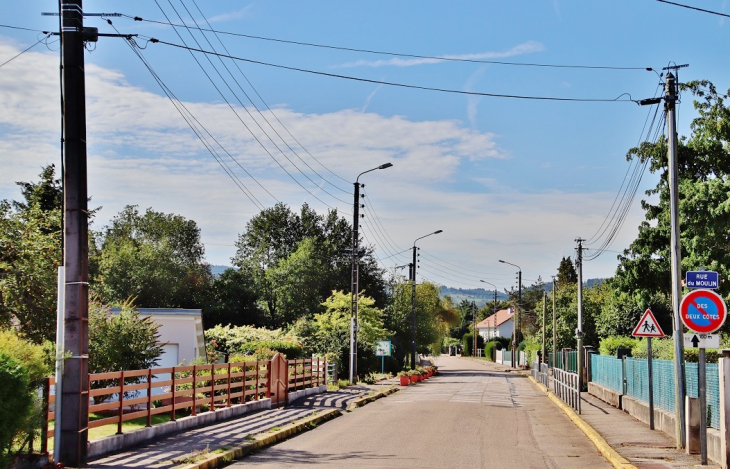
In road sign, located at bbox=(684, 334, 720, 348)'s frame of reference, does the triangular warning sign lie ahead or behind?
behind

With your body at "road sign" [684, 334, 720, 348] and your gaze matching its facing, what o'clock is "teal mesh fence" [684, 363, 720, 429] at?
The teal mesh fence is roughly at 6 o'clock from the road sign.

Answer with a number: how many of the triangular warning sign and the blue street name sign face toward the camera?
2

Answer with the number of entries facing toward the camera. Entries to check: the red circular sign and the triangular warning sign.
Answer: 2

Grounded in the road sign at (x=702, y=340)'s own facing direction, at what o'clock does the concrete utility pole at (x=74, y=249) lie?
The concrete utility pole is roughly at 2 o'clock from the road sign.

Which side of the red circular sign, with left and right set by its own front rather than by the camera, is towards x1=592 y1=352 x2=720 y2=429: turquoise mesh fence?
back

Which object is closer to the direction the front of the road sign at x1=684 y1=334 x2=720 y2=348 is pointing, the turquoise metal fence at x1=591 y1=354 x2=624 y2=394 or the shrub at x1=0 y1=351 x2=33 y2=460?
the shrub

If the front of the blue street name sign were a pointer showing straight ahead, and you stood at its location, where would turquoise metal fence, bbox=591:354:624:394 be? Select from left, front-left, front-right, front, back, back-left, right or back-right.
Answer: back

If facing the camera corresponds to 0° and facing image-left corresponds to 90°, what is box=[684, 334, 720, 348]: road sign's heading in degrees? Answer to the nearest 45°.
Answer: approximately 0°
